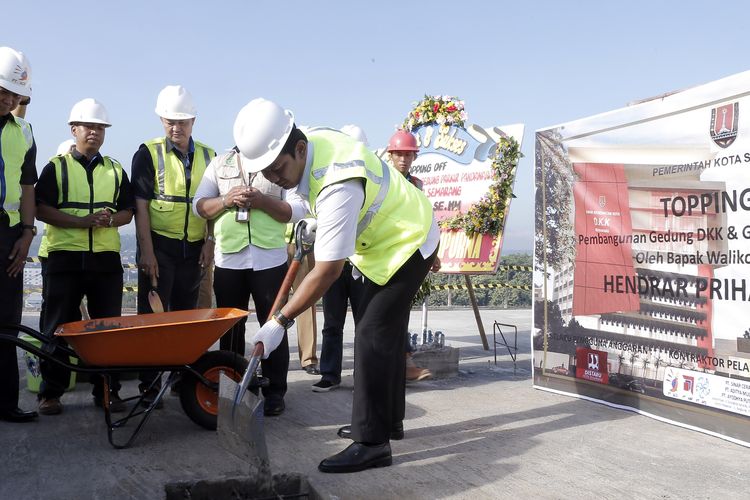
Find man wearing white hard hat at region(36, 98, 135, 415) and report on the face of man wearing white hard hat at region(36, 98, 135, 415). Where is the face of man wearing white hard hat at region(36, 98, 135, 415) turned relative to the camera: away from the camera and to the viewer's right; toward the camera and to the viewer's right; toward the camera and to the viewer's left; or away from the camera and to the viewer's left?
toward the camera and to the viewer's right

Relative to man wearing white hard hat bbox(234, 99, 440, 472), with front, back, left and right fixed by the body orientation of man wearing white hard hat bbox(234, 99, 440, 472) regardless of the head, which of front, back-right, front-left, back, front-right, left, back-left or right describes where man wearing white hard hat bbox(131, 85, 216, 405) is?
front-right

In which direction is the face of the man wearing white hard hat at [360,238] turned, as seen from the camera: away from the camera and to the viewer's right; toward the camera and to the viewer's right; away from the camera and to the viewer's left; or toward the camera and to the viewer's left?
toward the camera and to the viewer's left

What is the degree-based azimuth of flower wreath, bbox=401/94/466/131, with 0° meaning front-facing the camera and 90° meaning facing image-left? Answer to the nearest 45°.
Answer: approximately 0°

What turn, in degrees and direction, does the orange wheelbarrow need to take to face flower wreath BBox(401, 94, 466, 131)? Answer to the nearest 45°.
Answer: approximately 45° to its left

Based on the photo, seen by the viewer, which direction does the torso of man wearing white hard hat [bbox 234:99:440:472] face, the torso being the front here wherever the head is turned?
to the viewer's left

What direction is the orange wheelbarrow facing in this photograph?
to the viewer's right

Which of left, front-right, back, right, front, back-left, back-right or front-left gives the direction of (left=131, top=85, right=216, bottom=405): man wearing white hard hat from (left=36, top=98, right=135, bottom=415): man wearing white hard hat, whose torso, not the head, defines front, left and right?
left

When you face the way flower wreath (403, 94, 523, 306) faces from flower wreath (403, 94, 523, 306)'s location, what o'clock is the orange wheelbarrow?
The orange wheelbarrow is roughly at 1 o'clock from the flower wreath.

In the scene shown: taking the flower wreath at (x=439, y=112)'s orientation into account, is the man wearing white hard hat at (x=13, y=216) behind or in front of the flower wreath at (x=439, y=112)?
in front

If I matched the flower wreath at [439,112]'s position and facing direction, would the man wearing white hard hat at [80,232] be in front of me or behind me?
in front

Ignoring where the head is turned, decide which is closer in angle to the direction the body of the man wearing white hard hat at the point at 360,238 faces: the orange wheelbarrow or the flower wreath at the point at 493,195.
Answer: the orange wheelbarrow

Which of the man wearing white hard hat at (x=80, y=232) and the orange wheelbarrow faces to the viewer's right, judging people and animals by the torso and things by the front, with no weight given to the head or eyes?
the orange wheelbarrow

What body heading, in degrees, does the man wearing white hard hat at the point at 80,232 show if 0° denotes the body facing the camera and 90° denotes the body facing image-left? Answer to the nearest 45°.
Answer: approximately 0°
